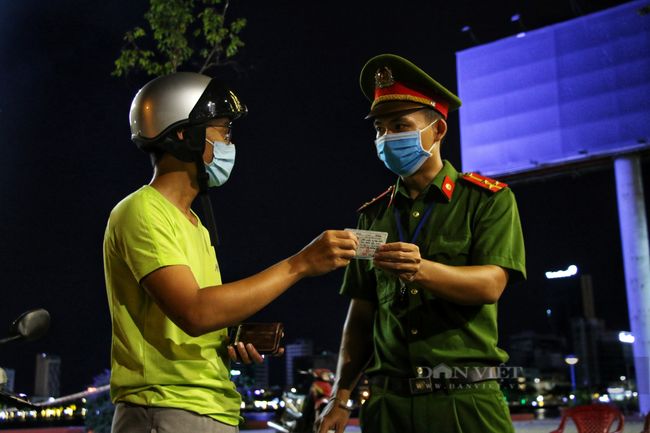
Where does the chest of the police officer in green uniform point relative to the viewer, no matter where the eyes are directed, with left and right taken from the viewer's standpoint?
facing the viewer and to the left of the viewer

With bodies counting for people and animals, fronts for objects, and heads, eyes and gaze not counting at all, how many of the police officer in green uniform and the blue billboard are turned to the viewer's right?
0

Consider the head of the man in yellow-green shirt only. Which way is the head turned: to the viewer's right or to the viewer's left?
to the viewer's right

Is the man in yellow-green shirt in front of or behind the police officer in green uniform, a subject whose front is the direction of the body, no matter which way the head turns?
in front

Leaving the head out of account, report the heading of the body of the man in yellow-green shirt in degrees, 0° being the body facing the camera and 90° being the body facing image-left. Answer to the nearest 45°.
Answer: approximately 270°

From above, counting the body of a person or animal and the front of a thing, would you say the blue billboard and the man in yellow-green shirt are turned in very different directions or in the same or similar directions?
very different directions

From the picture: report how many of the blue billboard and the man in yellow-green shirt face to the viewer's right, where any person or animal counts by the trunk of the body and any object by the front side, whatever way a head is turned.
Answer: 1

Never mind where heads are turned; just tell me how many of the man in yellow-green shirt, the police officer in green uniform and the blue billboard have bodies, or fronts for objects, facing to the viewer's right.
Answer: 1

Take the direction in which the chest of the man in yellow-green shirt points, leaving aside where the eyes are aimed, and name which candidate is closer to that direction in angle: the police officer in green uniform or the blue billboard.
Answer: the police officer in green uniform

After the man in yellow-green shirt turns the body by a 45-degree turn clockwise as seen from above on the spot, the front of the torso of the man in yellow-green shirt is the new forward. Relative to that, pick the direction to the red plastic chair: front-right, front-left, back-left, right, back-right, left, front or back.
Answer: left

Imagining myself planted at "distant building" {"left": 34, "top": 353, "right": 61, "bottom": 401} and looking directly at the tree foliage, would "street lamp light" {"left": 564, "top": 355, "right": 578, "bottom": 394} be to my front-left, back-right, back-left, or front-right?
front-left
